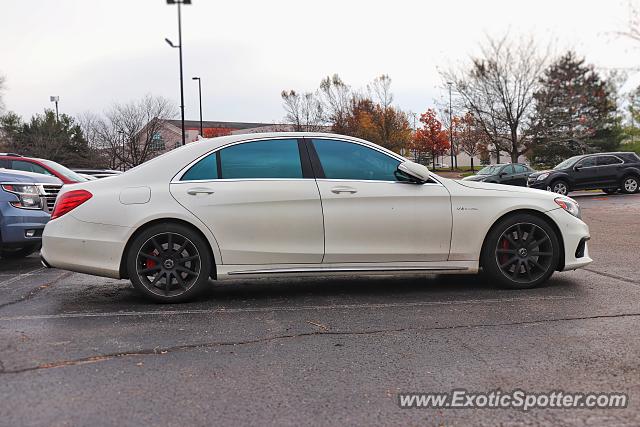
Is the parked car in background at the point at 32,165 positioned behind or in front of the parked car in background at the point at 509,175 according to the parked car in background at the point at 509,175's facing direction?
in front

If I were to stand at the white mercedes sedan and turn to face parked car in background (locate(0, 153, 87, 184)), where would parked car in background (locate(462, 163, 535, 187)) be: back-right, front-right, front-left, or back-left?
front-right

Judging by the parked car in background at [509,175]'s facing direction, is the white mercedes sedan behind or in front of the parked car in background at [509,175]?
in front

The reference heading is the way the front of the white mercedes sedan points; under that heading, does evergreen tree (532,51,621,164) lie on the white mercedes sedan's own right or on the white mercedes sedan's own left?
on the white mercedes sedan's own left

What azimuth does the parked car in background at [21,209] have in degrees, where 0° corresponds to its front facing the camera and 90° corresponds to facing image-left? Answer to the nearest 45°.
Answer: approximately 315°

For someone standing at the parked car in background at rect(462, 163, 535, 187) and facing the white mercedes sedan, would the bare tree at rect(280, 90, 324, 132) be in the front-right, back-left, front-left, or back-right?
back-right

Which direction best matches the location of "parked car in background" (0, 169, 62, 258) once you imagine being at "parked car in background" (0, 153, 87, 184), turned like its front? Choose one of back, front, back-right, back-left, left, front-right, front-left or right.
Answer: front-right

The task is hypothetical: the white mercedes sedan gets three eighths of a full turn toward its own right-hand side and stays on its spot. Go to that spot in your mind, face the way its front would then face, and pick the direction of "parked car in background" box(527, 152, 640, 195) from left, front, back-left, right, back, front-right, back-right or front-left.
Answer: back

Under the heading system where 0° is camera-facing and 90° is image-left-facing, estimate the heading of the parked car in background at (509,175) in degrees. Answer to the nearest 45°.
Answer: approximately 45°

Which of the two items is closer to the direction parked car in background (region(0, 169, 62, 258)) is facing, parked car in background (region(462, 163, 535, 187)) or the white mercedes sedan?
the white mercedes sedan

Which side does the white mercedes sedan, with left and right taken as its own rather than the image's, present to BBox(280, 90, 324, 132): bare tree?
left

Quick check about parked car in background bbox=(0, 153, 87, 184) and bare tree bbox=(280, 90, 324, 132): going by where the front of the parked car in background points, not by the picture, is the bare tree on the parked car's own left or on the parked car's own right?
on the parked car's own left

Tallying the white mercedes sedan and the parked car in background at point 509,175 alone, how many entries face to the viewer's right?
1

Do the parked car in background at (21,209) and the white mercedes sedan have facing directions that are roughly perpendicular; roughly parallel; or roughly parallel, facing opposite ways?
roughly parallel

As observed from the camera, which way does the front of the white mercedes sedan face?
facing to the right of the viewer
